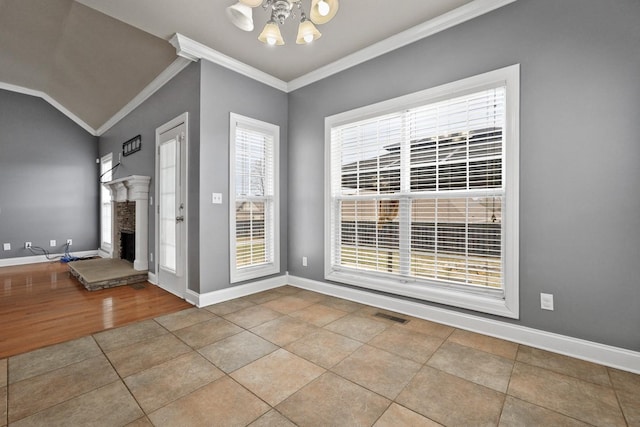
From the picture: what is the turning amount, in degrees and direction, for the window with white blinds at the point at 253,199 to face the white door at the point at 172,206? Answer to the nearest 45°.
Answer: approximately 135° to its right

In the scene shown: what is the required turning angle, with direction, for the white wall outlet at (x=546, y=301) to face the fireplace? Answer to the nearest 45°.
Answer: approximately 90° to its right

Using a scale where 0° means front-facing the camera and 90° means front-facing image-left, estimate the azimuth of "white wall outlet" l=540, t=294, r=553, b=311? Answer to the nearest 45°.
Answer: approximately 0°

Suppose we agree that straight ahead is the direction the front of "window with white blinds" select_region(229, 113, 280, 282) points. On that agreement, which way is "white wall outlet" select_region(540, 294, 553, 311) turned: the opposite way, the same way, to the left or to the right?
to the right

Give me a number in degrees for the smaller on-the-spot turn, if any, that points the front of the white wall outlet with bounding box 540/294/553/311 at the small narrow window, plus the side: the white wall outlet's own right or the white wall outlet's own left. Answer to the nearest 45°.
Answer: approximately 90° to the white wall outlet's own right

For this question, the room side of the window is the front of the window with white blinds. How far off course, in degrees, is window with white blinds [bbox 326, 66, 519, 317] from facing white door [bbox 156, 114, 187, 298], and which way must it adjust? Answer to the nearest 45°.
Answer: approximately 45° to its right
